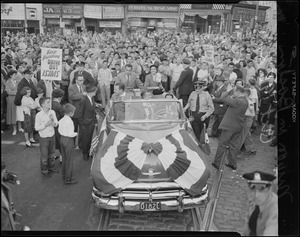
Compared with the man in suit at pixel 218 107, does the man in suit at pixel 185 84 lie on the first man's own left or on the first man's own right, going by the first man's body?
on the first man's own right

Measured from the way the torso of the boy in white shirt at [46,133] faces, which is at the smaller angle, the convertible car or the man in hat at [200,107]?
the convertible car

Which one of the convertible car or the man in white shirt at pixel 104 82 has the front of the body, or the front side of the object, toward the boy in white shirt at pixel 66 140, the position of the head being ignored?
the man in white shirt

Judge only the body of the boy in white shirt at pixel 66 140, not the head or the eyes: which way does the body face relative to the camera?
to the viewer's right

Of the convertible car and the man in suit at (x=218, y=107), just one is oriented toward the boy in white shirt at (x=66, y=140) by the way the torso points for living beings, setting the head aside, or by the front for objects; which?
the man in suit

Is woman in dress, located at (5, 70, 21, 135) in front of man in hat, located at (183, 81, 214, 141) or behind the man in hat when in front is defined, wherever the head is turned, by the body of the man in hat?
in front

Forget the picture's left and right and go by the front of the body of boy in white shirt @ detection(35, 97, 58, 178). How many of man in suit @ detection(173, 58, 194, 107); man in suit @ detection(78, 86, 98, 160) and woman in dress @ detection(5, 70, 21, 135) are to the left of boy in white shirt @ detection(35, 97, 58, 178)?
2

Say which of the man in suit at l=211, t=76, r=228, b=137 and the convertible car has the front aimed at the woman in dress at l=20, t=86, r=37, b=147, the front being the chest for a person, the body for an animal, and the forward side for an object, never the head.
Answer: the man in suit

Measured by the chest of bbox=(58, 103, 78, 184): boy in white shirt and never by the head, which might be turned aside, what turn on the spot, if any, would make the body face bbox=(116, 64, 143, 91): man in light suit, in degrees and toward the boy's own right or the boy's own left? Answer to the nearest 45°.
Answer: approximately 45° to the boy's own left

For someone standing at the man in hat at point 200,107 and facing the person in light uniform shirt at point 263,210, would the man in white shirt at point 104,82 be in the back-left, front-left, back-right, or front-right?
back-right

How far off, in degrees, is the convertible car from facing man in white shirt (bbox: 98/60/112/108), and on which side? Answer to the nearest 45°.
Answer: approximately 180°

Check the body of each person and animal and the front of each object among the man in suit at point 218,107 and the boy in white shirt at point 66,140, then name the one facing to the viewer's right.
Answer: the boy in white shirt
